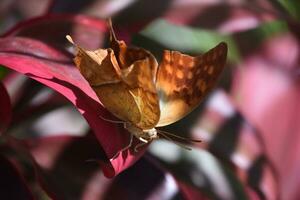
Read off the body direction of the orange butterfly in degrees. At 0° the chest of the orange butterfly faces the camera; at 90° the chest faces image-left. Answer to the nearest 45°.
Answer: approximately 315°
